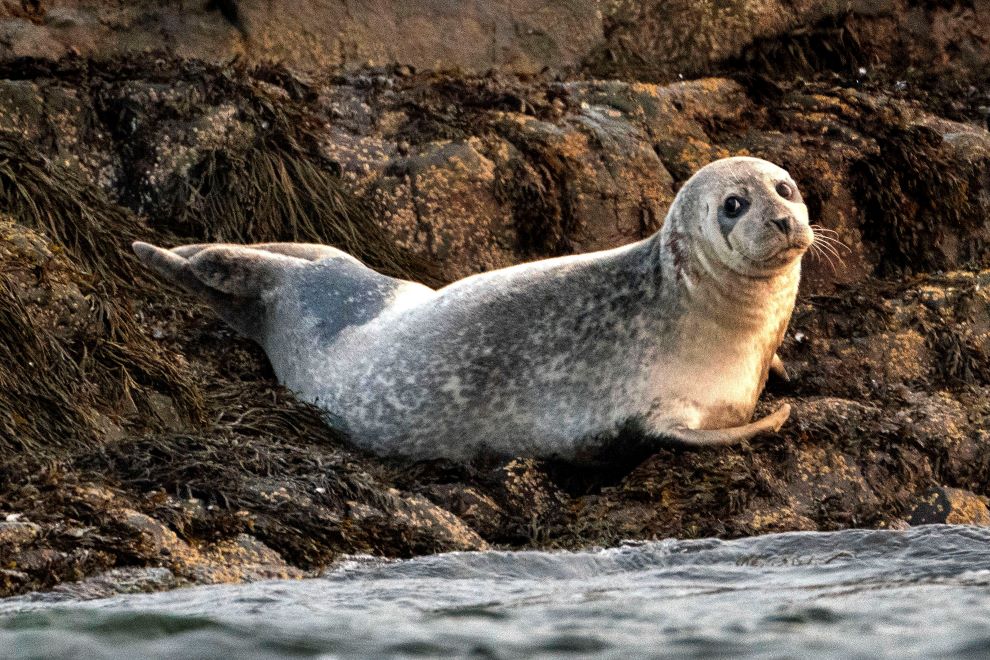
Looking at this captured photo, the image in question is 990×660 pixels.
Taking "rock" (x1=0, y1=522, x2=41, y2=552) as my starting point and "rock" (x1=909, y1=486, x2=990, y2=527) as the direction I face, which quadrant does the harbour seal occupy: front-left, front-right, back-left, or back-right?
front-left

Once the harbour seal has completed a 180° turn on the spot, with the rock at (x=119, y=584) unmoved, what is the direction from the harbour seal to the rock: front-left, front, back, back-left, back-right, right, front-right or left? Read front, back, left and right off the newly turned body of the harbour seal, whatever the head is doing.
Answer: front-left

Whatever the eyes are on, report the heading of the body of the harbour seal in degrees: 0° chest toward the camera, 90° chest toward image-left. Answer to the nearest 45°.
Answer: approximately 270°

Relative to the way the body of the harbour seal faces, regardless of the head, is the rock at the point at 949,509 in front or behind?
in front
